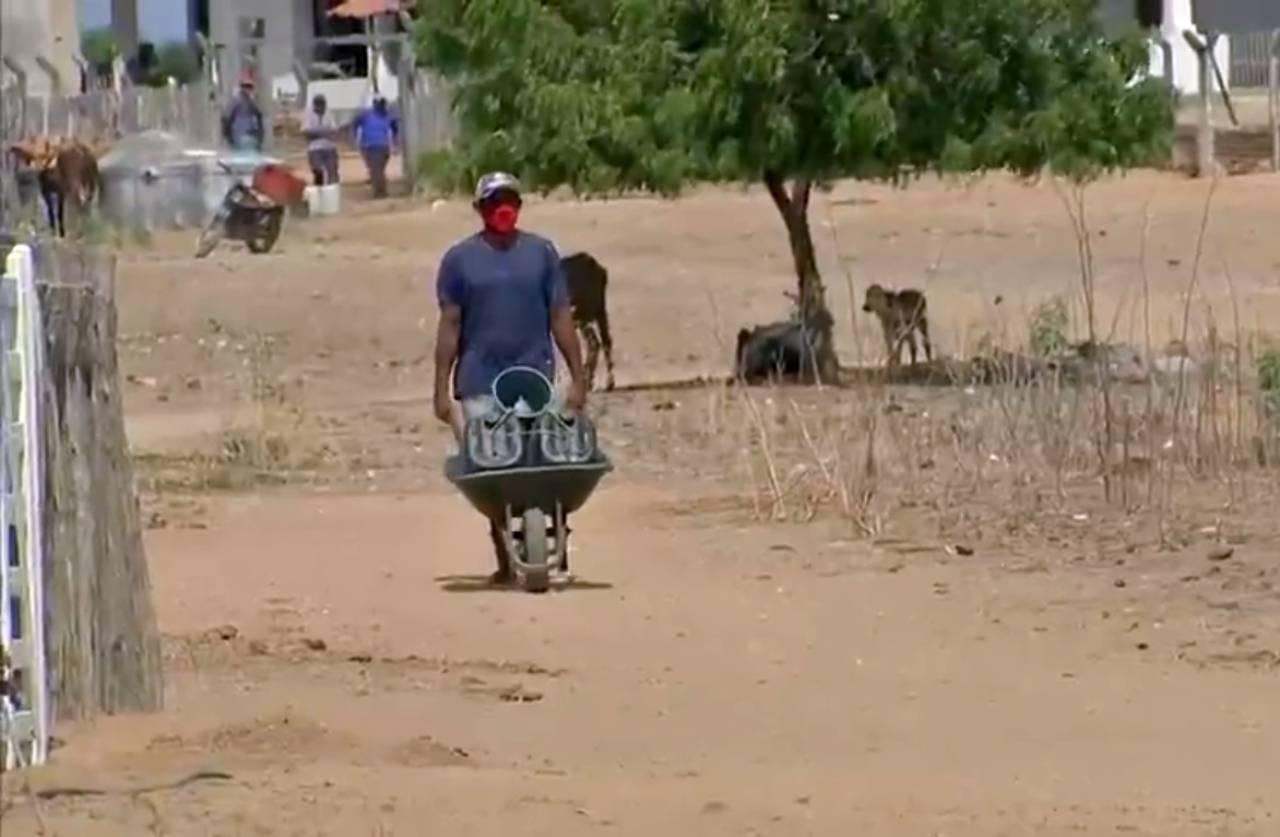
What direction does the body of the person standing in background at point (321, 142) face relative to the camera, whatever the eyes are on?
toward the camera

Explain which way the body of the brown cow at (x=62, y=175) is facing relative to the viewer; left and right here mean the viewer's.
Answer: facing the viewer and to the left of the viewer

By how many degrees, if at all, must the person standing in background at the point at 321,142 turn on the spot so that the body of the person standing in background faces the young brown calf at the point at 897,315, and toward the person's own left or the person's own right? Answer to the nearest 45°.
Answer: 0° — they already face it

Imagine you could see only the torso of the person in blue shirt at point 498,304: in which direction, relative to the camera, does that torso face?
toward the camera

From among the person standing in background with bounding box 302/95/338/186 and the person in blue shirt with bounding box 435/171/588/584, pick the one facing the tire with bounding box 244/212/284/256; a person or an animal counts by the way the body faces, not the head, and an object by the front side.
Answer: the person standing in background

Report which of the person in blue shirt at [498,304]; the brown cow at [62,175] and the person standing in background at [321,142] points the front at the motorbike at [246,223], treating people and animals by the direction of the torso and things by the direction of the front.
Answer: the person standing in background

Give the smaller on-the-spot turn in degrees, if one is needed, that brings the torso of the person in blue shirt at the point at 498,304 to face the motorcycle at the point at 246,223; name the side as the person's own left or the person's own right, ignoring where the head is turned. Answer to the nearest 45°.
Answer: approximately 180°

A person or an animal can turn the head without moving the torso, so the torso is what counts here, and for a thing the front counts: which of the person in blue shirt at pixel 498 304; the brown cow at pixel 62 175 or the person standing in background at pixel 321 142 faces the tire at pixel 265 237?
the person standing in background

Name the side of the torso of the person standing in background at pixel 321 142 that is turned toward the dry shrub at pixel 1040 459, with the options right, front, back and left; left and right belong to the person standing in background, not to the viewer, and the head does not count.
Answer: front

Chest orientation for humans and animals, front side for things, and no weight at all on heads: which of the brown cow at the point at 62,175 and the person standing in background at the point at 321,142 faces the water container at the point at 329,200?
the person standing in background

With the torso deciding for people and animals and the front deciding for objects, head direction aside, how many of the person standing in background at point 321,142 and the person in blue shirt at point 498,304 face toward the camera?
2

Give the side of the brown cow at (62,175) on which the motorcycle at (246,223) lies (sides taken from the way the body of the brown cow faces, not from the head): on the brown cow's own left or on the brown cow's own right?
on the brown cow's own left

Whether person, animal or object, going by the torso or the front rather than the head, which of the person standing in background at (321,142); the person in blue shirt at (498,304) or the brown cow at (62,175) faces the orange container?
the person standing in background
